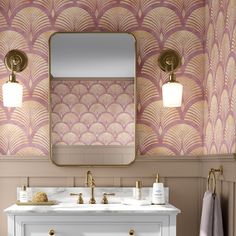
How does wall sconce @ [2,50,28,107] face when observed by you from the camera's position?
facing the viewer

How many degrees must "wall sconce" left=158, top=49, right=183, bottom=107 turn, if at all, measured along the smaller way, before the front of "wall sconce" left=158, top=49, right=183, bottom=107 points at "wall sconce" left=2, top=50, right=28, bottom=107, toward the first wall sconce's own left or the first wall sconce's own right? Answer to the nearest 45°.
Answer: approximately 90° to the first wall sconce's own right

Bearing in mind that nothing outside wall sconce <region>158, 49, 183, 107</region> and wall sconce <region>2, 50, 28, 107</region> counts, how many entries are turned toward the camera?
2

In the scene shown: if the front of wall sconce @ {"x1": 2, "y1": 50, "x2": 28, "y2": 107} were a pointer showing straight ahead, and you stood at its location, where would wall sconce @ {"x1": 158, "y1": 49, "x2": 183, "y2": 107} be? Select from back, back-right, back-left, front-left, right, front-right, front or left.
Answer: left

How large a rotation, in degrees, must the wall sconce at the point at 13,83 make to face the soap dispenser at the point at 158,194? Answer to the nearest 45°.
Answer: approximately 90° to its left

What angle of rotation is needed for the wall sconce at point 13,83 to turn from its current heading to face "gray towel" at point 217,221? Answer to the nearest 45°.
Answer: approximately 45° to its left
